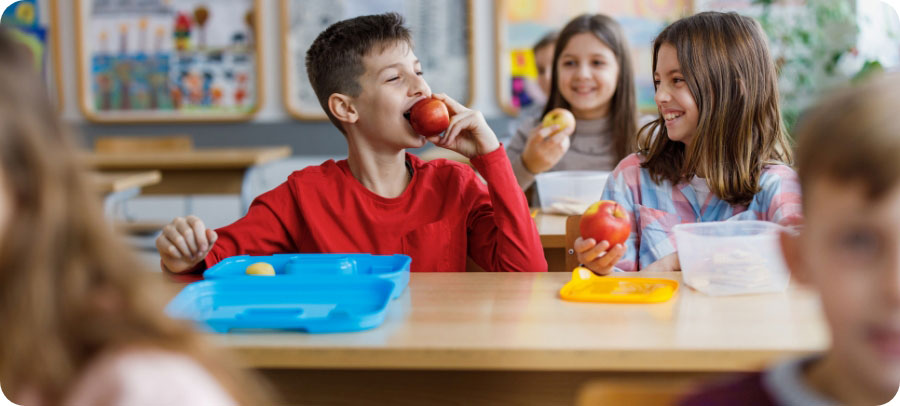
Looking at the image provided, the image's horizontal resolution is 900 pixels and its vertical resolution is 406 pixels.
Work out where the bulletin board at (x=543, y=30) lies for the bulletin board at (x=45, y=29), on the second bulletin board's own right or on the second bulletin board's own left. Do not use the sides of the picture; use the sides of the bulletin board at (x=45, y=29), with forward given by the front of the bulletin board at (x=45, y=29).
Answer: on the second bulletin board's own left

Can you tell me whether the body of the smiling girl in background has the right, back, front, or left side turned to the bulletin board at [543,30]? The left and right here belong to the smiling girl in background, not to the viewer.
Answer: back

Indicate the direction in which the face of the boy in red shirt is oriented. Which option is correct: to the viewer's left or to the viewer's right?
to the viewer's right

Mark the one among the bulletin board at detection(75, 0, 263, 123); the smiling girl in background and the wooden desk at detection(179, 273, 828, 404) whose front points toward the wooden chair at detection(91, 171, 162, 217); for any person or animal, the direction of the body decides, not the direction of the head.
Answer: the bulletin board

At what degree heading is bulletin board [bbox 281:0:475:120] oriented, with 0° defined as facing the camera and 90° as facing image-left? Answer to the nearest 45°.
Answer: approximately 0°

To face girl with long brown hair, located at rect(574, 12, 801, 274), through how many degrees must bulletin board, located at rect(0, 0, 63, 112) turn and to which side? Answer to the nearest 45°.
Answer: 0° — it already faces them

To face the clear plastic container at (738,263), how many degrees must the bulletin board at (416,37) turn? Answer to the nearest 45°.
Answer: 0° — it already faces it
